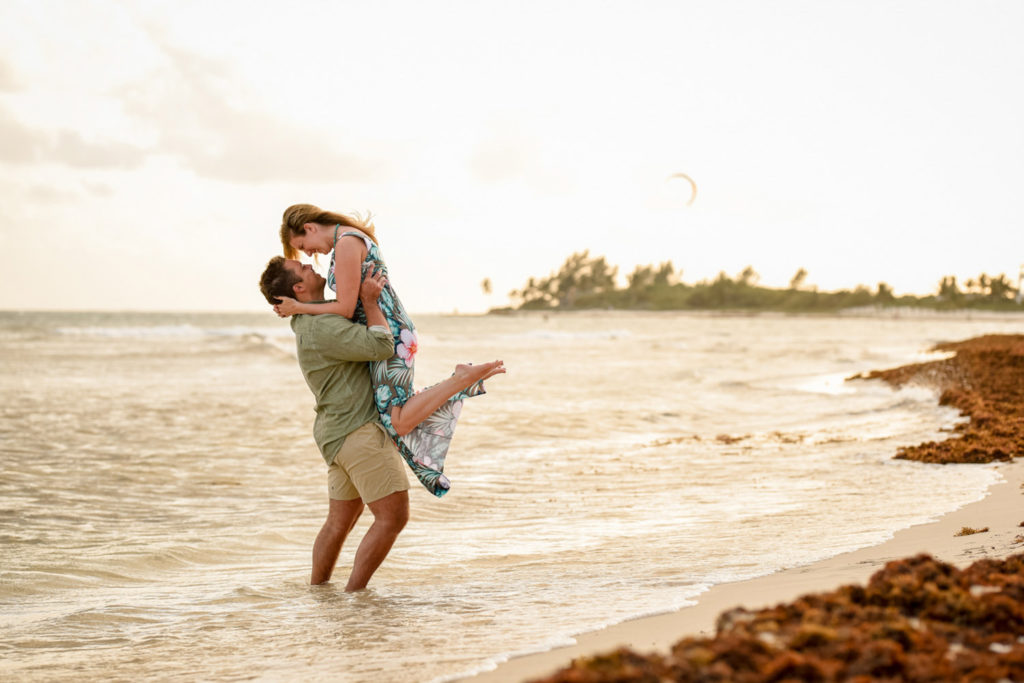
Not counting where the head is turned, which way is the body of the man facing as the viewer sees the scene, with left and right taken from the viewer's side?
facing to the right of the viewer

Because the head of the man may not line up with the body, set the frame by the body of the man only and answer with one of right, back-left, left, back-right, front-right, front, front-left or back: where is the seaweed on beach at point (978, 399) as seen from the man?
front-left

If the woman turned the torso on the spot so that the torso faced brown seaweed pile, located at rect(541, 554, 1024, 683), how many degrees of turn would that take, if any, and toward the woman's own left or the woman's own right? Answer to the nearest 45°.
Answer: approximately 90° to the woman's own left

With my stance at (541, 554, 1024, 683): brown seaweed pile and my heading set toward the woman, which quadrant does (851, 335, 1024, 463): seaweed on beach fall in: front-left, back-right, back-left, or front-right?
front-right

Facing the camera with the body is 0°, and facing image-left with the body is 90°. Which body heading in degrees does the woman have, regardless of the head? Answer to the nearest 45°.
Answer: approximately 90°

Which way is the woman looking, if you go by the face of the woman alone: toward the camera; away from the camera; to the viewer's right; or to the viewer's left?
to the viewer's left

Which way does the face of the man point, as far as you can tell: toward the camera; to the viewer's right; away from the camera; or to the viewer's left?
to the viewer's right
